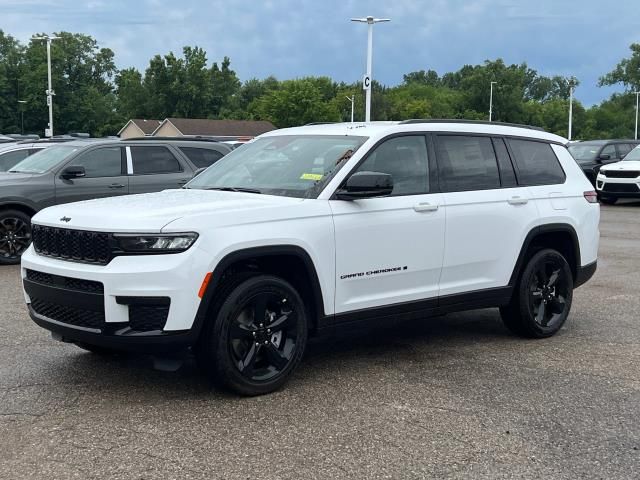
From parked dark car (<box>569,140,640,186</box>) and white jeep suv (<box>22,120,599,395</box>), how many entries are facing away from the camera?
0

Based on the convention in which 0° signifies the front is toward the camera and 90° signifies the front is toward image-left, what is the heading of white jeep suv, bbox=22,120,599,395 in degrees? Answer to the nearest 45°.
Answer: approximately 45°

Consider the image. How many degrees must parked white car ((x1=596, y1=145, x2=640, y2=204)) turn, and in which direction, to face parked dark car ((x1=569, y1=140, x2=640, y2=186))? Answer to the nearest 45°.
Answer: approximately 135° to its right

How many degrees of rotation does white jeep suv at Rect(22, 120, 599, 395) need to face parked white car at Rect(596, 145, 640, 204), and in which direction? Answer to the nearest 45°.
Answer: approximately 180°

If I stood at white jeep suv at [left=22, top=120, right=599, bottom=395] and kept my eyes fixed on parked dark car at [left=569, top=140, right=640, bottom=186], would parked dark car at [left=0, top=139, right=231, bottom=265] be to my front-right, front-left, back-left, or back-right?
front-left

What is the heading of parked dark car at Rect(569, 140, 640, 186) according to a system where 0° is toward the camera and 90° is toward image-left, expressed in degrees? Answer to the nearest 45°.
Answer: approximately 45°

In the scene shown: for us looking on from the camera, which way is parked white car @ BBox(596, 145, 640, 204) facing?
facing the viewer and to the left of the viewer

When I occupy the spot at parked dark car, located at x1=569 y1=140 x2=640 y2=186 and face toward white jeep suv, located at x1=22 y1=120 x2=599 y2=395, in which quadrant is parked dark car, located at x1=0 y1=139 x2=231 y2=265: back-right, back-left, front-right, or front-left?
front-right

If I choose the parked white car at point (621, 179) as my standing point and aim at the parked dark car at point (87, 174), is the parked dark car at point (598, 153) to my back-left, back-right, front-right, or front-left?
back-right

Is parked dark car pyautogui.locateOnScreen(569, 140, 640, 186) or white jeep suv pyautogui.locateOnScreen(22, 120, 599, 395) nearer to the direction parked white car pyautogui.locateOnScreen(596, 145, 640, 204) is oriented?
the white jeep suv

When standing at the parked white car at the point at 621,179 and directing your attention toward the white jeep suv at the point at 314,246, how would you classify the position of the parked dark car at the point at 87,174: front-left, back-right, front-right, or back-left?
front-right

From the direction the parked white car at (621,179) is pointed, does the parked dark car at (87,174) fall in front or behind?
in front

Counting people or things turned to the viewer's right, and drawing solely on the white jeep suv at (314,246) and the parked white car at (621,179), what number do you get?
0

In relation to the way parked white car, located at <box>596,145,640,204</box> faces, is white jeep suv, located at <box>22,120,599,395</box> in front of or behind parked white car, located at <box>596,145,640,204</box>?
in front

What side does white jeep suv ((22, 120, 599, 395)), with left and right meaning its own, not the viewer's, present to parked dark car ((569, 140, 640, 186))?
back
